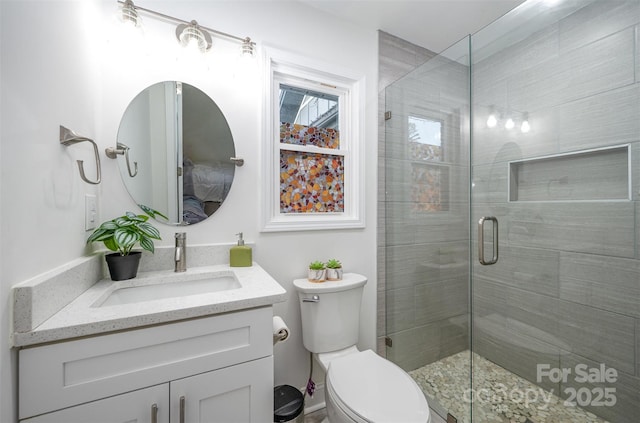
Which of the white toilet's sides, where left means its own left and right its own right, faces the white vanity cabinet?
right

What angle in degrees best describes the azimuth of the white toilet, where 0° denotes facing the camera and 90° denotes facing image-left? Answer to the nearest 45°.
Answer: approximately 315°

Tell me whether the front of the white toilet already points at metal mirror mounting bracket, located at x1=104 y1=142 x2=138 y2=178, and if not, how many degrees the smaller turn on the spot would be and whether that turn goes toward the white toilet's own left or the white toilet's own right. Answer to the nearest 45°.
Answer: approximately 135° to the white toilet's own right

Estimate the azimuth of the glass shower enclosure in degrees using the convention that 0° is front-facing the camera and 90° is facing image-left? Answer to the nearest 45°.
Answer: approximately 45°

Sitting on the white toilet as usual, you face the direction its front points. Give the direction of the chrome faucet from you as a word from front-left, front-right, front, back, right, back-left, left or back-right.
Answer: back-right

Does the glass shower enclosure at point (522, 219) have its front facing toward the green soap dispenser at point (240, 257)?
yes

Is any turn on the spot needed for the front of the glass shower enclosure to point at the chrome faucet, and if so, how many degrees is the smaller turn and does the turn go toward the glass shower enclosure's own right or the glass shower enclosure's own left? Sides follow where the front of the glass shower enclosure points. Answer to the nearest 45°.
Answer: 0° — it already faces it

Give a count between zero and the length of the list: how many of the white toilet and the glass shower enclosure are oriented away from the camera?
0
